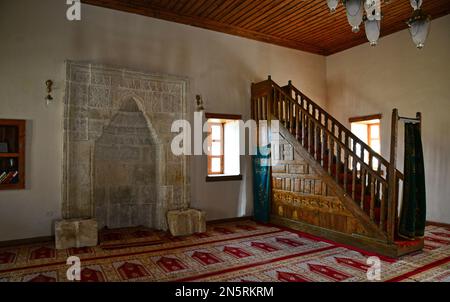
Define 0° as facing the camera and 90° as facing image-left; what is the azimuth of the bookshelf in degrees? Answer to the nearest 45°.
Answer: approximately 0°

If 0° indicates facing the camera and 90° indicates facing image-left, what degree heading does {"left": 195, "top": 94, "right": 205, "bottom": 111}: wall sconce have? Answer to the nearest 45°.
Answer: approximately 315°

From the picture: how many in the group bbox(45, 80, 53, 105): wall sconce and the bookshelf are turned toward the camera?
2

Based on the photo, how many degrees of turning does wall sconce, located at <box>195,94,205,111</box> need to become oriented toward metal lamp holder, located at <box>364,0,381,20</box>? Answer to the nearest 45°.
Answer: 0° — it already faces it

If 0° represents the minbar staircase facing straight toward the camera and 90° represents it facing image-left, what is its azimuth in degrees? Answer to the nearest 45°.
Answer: approximately 315°

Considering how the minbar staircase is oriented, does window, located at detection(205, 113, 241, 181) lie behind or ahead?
behind

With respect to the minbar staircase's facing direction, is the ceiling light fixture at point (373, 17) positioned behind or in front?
in front

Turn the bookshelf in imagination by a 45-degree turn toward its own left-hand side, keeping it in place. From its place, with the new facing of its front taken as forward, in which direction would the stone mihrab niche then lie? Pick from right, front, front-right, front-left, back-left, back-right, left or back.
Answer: front-left

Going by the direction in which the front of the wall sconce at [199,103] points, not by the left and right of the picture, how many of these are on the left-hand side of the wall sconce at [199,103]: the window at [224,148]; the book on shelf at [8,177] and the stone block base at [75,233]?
1

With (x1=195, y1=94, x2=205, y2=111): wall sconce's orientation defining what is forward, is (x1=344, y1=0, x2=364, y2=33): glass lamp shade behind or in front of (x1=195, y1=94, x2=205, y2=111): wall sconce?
in front

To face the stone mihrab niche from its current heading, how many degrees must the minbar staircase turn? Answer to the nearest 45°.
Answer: approximately 135° to its right

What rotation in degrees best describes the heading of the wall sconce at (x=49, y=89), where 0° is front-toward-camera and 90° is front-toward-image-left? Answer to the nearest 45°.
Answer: approximately 0°

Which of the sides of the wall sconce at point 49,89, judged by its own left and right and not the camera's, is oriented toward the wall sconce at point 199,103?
left
